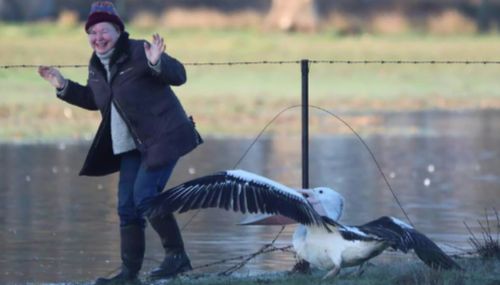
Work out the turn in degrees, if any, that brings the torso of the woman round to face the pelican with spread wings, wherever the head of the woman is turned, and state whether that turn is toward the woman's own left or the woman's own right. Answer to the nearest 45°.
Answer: approximately 90° to the woman's own left

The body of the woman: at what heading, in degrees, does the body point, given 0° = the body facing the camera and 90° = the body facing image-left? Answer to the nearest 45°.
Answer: approximately 45°
